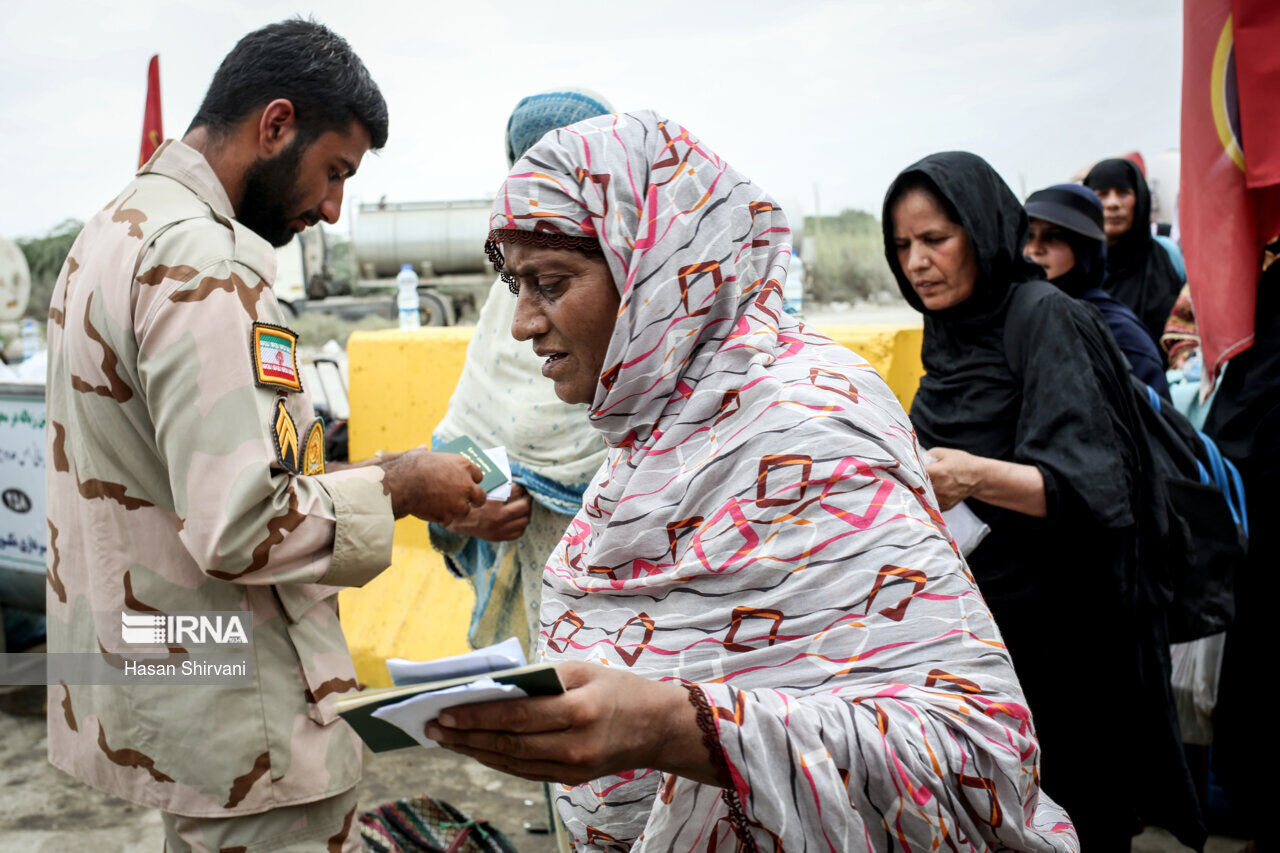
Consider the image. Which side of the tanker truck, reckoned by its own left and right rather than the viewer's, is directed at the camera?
left

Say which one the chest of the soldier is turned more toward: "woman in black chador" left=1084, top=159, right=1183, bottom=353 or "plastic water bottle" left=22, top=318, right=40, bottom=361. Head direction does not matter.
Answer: the woman in black chador

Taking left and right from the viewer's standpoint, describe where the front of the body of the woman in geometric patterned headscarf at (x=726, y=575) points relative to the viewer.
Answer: facing to the left of the viewer

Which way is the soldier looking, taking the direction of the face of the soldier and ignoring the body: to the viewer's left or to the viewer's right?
to the viewer's right

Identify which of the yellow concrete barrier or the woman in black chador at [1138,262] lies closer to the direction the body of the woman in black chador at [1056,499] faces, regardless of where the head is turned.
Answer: the yellow concrete barrier

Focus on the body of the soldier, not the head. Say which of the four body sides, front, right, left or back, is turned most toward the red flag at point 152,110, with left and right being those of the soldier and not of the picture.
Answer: left

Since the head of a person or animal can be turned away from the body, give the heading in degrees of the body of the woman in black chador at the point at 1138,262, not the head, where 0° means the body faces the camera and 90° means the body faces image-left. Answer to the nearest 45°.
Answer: approximately 45°

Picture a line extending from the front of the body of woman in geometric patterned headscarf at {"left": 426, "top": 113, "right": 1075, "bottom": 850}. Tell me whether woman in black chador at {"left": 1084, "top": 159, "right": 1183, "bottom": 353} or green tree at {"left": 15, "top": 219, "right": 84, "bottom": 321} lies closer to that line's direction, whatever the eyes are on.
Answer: the green tree

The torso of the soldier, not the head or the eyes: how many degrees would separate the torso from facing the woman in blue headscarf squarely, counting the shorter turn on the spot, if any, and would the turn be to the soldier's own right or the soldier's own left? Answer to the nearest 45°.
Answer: approximately 45° to the soldier's own left

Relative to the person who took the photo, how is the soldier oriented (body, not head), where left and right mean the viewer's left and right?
facing to the right of the viewer

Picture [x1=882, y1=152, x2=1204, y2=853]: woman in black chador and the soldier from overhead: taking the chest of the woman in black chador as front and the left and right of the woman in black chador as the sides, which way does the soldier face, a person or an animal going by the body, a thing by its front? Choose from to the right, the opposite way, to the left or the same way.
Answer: the opposite way
